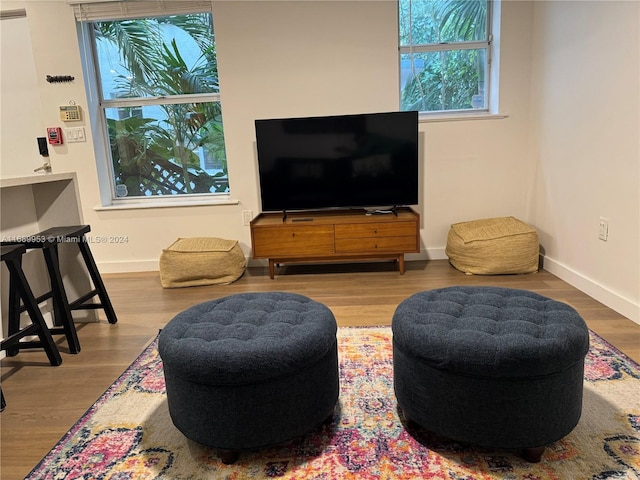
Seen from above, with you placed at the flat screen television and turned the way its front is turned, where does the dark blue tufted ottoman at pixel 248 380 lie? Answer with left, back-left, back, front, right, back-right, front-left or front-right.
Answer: front

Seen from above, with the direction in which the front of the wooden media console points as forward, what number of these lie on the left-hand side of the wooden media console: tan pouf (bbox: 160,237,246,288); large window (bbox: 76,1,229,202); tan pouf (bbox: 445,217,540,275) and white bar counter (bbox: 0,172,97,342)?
1

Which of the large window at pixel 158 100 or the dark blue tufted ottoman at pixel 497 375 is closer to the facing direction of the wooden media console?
the dark blue tufted ottoman

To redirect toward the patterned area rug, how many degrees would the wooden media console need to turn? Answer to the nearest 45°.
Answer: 0° — it already faces it

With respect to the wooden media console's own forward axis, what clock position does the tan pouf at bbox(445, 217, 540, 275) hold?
The tan pouf is roughly at 9 o'clock from the wooden media console.

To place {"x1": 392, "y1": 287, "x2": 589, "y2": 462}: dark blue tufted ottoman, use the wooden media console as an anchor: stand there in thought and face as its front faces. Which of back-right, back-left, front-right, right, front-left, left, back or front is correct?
front

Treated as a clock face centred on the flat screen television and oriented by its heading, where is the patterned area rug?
The patterned area rug is roughly at 12 o'clock from the flat screen television.

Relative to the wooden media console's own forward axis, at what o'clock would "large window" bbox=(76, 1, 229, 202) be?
The large window is roughly at 4 o'clock from the wooden media console.

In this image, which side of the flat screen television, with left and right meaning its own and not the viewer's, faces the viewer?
front

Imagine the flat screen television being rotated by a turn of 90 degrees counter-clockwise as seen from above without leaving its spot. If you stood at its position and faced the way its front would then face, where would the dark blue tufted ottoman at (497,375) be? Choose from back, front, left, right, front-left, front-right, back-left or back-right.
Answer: right

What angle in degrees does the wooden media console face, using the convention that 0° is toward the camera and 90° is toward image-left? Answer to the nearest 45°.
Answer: approximately 0°
